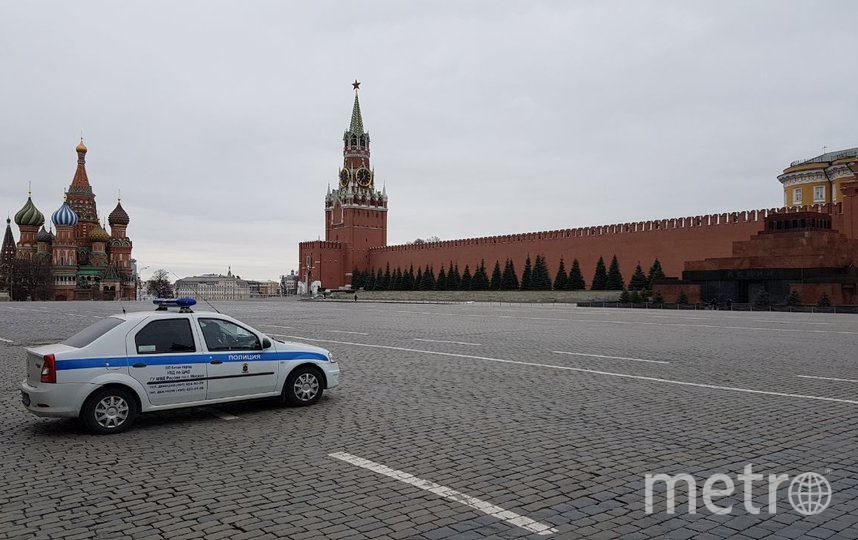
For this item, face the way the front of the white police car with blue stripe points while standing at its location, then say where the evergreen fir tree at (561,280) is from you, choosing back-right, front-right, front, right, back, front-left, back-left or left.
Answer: front

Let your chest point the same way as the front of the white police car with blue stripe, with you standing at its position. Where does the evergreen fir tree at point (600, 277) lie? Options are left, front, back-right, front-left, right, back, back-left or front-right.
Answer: front

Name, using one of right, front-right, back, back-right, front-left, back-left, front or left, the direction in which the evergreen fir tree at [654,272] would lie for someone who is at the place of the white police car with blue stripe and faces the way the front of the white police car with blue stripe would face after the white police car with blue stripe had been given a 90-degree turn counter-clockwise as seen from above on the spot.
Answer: right

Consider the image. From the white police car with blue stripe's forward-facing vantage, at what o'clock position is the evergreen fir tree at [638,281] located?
The evergreen fir tree is roughly at 12 o'clock from the white police car with blue stripe.

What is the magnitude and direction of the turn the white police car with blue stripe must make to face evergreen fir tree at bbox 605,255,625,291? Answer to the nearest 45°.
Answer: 0° — it already faces it

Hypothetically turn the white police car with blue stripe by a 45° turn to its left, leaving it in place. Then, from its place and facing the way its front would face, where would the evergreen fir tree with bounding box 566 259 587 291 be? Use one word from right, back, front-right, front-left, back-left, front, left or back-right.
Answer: front-right

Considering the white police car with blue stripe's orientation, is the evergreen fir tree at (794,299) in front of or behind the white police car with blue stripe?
in front

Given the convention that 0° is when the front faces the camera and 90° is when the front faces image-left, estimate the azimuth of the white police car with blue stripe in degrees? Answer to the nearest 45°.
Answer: approximately 225°
